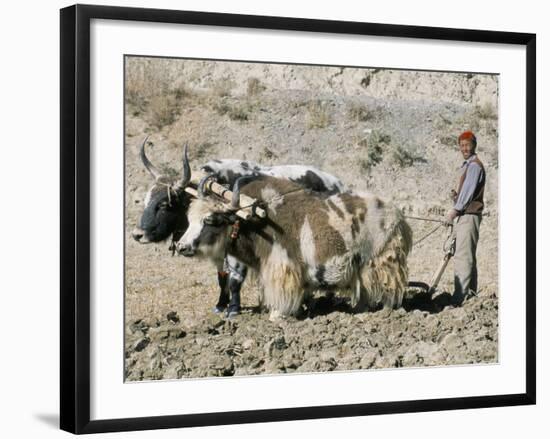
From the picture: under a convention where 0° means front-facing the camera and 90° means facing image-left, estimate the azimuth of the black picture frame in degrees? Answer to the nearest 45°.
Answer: approximately 315°
